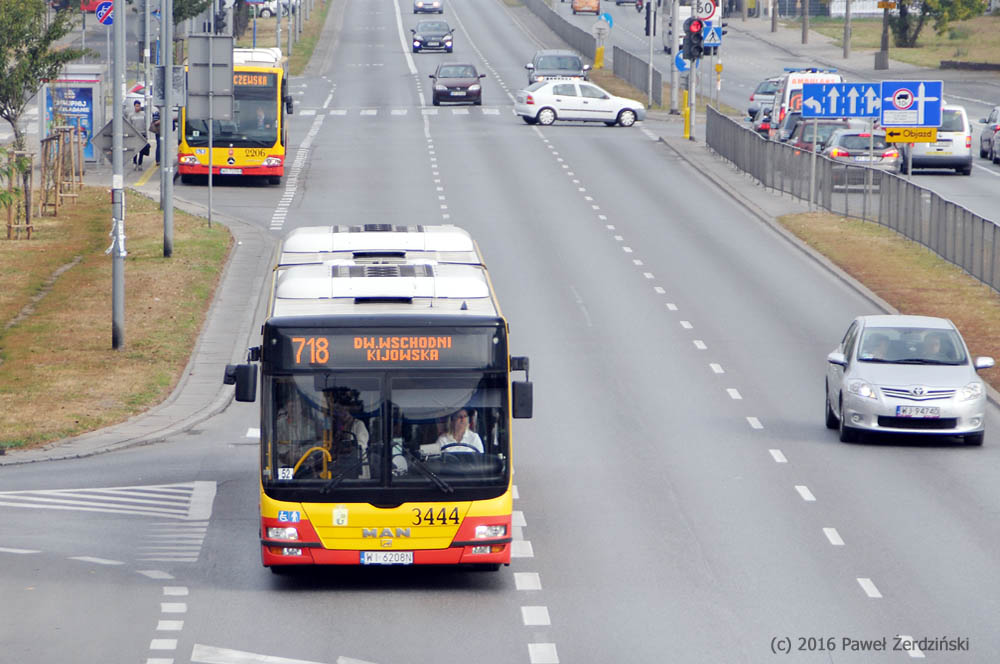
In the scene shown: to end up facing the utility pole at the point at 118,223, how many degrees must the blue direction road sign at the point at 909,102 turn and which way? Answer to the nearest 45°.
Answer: approximately 45° to its right

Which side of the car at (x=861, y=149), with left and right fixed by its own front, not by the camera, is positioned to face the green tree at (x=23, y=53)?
left

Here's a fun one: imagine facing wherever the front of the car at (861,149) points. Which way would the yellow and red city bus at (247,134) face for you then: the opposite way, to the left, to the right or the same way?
the opposite way

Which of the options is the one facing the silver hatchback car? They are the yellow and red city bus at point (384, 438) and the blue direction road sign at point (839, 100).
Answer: the blue direction road sign

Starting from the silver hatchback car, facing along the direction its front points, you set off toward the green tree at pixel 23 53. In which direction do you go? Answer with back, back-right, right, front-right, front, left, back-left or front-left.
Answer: back-right

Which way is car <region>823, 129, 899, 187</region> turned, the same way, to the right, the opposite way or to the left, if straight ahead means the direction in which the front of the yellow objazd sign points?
the opposite way

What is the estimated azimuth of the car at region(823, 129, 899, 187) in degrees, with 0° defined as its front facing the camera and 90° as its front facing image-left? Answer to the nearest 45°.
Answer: approximately 180°

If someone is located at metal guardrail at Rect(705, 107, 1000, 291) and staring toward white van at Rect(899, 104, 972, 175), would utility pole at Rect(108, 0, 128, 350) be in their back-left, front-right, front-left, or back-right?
back-left

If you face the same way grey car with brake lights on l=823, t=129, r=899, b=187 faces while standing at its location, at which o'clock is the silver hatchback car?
The silver hatchback car is roughly at 6 o'clock from the grey car with brake lights on.

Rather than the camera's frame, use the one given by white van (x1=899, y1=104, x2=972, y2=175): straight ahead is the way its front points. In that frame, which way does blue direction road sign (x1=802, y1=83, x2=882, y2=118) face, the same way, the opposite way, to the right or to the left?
the opposite way

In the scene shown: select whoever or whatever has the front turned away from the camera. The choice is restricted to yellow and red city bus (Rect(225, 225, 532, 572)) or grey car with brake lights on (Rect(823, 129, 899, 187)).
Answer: the grey car with brake lights on
